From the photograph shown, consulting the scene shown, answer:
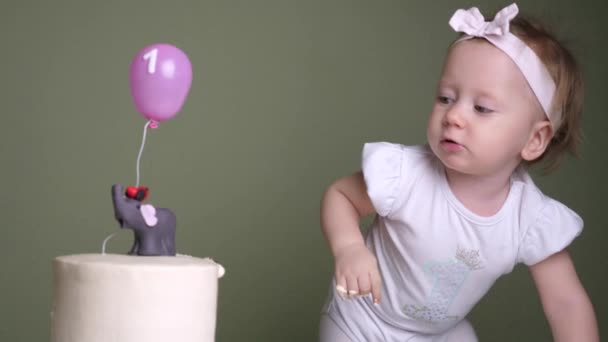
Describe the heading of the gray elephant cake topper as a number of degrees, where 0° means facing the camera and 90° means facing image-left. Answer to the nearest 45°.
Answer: approximately 90°
